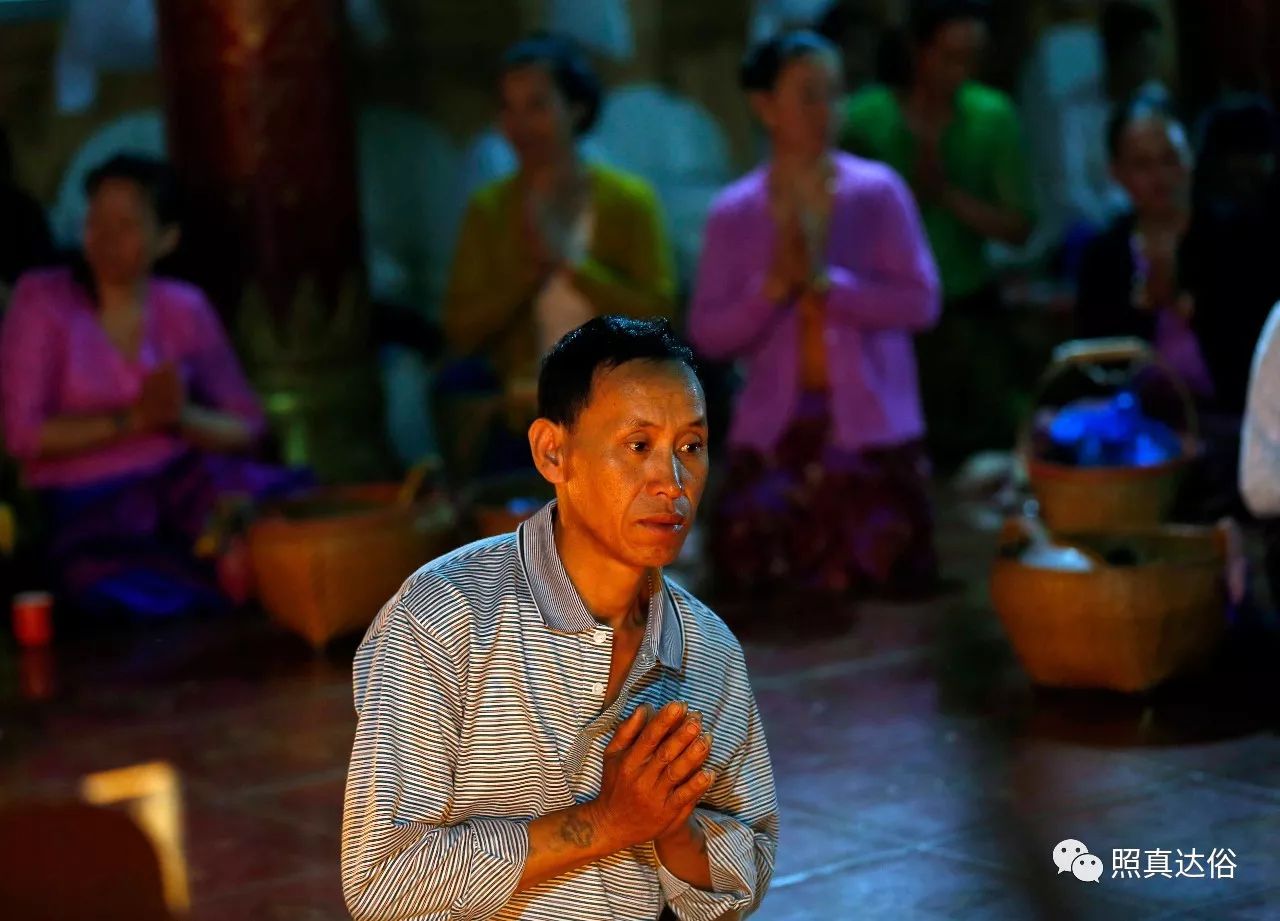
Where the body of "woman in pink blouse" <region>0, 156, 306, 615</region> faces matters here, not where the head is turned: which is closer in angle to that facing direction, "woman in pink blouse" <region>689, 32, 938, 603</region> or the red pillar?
the woman in pink blouse

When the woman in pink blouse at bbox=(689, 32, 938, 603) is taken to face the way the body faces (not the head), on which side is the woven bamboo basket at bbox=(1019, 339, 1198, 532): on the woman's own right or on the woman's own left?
on the woman's own left

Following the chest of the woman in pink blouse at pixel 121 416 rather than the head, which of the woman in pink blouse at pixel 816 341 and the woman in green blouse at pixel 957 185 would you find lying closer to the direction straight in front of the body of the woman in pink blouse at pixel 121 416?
the woman in pink blouse

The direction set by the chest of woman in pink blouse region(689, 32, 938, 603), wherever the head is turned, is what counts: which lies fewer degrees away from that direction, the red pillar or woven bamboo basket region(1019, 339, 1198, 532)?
the woven bamboo basket

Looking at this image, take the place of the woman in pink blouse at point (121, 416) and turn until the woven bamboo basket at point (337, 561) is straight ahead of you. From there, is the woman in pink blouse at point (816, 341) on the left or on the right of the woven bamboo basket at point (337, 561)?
left

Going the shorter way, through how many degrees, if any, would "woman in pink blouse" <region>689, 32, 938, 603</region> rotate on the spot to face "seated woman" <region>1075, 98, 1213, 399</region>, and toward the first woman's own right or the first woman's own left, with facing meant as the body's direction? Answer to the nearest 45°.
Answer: approximately 90° to the first woman's own left
